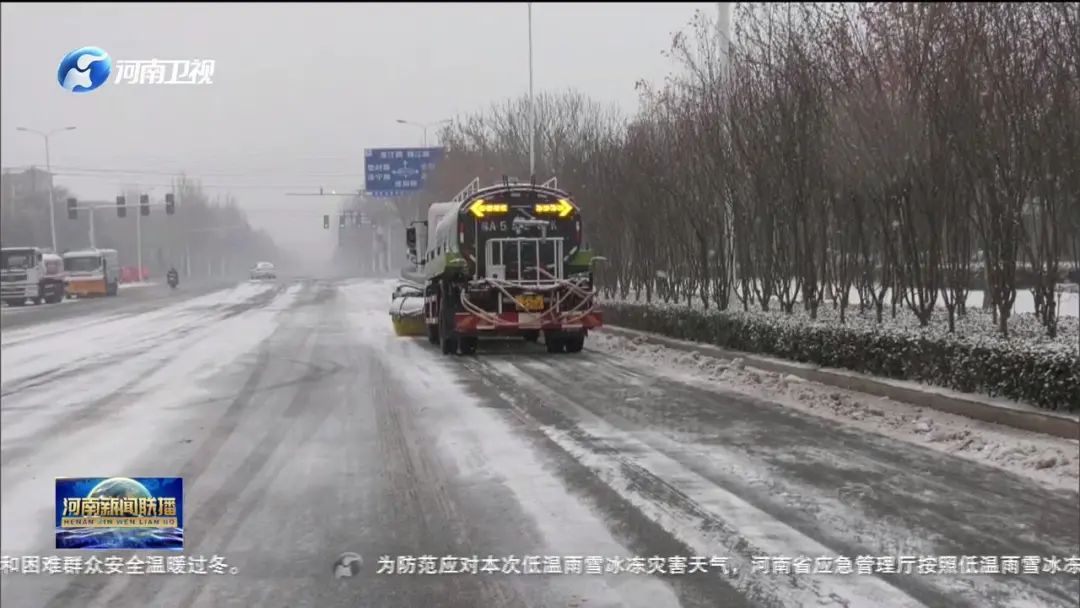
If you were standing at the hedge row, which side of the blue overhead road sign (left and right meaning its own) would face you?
front

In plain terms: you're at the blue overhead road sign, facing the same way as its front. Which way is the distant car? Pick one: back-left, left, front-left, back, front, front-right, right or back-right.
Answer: right

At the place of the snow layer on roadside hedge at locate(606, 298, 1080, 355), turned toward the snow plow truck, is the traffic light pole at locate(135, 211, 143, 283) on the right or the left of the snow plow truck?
right

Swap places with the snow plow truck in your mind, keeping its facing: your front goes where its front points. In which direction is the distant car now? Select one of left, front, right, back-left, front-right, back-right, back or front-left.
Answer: front-left

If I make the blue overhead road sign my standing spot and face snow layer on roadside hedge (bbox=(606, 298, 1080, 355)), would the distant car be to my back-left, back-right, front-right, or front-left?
back-right

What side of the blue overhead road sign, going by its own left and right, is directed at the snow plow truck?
front

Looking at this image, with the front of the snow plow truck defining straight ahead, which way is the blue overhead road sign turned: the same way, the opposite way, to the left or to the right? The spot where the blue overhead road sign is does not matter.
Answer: the opposite way

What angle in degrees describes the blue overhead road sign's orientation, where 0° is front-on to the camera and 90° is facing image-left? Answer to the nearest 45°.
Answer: approximately 0°

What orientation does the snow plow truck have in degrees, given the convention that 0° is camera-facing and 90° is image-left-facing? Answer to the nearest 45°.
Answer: approximately 180°

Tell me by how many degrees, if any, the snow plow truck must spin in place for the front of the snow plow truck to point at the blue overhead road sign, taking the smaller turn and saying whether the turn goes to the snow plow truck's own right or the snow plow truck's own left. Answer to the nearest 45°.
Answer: approximately 45° to the snow plow truck's own left
